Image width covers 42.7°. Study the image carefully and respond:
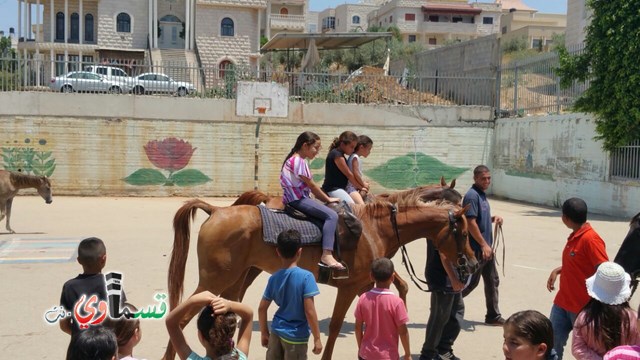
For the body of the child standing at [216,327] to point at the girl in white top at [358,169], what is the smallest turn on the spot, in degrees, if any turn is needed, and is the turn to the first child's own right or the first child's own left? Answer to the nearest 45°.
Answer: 0° — they already face them

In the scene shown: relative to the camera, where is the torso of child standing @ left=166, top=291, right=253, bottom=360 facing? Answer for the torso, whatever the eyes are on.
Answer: away from the camera

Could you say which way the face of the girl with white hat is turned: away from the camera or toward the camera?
away from the camera

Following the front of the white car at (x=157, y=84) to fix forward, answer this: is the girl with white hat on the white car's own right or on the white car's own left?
on the white car's own right

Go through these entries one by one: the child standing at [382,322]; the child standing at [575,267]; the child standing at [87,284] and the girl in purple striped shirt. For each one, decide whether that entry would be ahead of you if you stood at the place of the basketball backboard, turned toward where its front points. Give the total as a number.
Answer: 4

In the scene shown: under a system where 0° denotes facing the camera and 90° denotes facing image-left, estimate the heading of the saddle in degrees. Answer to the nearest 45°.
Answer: approximately 270°

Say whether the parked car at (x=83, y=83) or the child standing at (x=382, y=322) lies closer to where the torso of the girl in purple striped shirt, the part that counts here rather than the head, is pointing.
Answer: the child standing

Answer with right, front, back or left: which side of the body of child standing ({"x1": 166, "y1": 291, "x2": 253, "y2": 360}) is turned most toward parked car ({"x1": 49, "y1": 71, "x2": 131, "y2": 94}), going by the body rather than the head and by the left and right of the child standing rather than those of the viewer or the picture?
front

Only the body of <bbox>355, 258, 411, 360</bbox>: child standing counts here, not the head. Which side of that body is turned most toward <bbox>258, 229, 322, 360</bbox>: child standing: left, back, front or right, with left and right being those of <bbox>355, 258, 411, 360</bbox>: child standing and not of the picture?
left

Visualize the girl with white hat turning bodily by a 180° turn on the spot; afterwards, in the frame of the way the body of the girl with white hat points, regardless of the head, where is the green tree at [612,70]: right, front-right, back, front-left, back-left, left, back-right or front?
back

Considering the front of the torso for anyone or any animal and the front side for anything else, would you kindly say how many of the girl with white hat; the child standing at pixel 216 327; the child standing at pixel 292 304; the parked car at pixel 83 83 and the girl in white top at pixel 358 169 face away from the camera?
3

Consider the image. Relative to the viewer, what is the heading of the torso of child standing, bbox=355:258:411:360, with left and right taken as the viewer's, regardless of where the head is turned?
facing away from the viewer

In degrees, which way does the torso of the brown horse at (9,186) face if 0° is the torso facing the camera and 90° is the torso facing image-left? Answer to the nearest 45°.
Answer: approximately 270°

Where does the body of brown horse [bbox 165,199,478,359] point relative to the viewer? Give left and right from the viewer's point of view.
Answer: facing to the right of the viewer

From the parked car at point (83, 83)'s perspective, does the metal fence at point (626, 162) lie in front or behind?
in front

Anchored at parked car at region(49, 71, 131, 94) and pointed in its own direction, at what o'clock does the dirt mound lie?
The dirt mound is roughly at 12 o'clock from the parked car.
